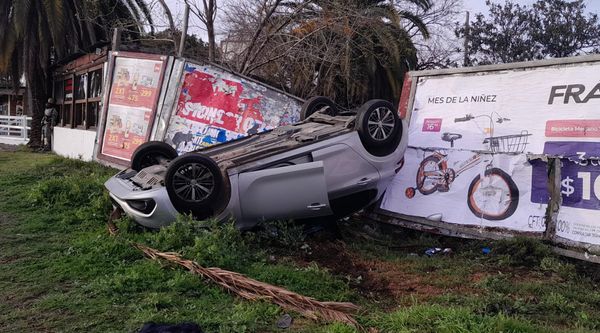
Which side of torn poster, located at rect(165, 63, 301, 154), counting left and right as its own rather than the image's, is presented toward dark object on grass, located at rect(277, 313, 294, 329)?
front

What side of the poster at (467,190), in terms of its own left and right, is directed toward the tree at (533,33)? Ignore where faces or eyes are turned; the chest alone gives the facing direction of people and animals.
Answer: back

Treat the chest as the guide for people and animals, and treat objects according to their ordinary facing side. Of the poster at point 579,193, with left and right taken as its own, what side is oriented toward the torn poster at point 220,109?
right

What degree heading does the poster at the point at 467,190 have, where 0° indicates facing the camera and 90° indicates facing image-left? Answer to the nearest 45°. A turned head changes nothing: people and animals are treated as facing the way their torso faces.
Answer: approximately 0°

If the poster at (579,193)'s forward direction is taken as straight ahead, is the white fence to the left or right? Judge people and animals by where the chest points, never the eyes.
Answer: on its right

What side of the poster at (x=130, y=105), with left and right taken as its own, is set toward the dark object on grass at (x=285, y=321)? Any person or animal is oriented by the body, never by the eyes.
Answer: front

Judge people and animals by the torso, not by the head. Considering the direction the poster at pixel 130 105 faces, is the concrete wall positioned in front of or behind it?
behind

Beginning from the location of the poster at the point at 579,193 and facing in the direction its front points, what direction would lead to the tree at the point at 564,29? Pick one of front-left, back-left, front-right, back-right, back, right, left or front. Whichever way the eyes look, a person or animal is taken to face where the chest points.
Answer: back

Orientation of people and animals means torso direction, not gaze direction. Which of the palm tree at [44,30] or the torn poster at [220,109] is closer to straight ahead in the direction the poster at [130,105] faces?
the torn poster
